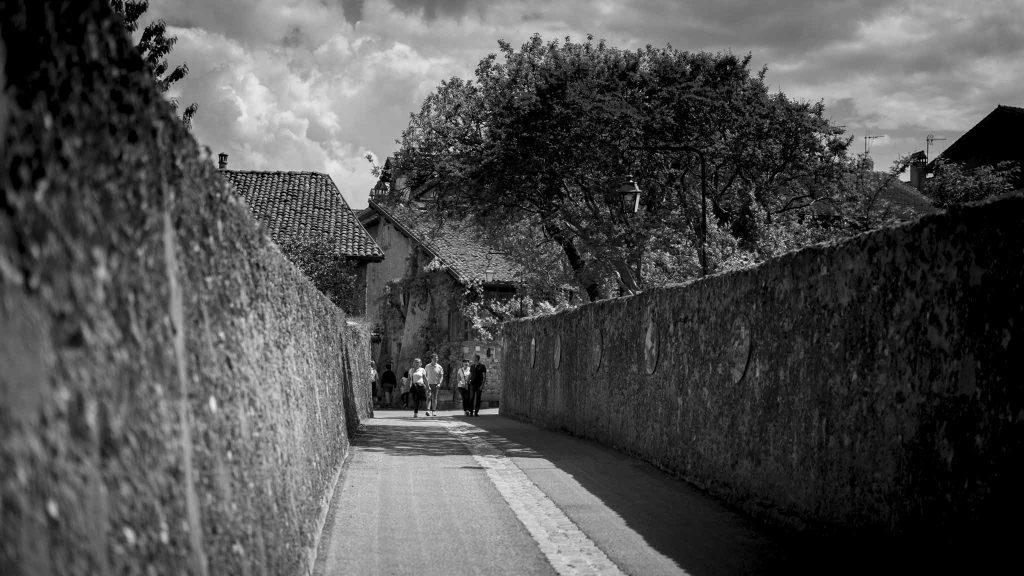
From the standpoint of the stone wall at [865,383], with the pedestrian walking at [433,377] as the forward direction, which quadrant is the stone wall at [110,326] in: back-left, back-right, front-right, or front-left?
back-left

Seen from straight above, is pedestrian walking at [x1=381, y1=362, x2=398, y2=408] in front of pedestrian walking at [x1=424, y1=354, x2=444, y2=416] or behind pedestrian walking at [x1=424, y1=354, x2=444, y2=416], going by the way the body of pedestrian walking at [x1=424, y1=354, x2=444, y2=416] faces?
behind

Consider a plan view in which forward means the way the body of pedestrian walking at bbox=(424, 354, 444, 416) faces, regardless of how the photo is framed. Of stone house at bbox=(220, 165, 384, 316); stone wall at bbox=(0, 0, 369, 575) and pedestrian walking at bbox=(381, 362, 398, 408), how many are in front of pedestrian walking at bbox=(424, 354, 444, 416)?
1

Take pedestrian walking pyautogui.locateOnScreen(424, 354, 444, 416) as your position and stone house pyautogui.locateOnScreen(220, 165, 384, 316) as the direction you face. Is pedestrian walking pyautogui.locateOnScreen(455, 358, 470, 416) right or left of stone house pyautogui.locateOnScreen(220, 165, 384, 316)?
right

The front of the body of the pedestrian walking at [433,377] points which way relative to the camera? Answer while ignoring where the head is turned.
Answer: toward the camera

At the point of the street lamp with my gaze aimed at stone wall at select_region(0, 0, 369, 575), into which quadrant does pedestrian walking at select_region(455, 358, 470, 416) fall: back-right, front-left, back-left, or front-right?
back-right

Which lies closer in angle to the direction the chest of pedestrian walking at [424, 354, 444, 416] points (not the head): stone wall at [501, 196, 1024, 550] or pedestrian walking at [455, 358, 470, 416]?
the stone wall

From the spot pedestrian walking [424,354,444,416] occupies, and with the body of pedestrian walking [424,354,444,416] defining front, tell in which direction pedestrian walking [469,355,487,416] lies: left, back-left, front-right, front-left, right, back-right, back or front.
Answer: left

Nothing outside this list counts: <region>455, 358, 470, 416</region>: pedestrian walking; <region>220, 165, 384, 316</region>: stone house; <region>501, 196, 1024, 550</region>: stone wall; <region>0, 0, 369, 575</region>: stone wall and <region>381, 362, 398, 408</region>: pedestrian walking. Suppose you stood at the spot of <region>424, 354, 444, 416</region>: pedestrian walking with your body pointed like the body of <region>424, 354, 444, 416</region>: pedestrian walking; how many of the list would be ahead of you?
2

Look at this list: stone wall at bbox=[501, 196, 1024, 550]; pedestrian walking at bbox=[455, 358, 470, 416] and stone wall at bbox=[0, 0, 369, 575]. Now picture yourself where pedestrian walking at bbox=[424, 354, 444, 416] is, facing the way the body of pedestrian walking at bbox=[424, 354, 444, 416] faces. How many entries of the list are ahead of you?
2

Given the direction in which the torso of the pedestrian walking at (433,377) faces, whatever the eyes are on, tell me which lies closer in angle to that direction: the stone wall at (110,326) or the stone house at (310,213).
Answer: the stone wall
